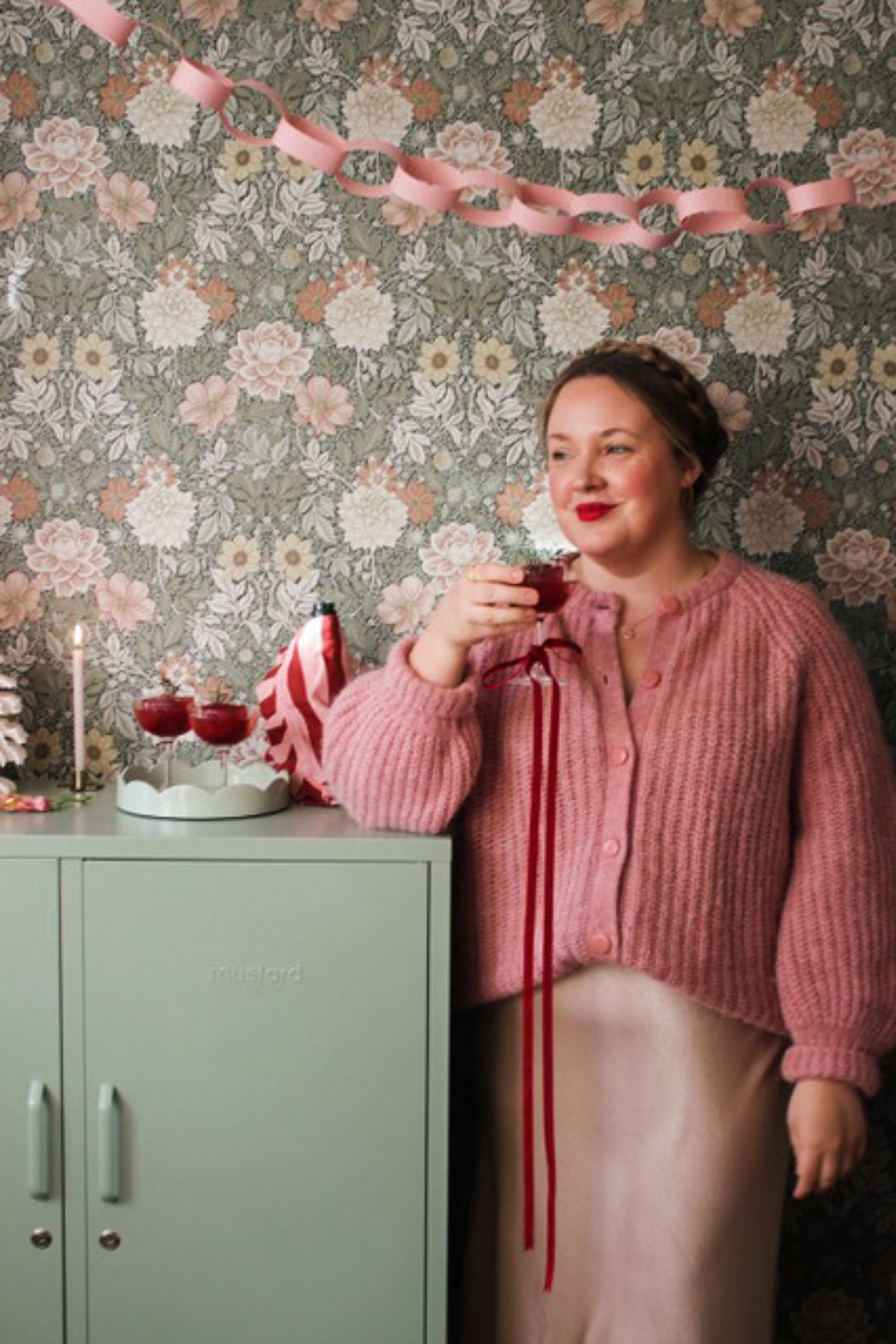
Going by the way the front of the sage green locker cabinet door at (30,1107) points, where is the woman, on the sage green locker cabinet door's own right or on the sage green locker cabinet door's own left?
on the sage green locker cabinet door's own left

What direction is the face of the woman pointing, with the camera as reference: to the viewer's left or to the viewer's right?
to the viewer's left

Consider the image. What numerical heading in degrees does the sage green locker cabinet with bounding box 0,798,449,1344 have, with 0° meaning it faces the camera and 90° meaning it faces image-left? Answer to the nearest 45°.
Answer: approximately 0°
